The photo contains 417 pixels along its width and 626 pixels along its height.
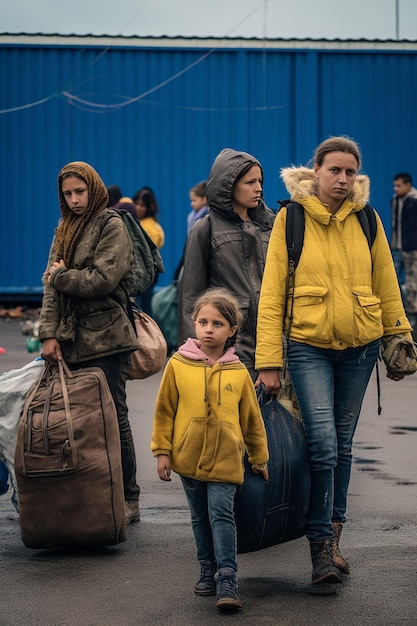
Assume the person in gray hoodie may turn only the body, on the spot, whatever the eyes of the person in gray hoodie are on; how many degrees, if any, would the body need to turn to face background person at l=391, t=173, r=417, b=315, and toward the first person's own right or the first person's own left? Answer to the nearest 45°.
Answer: approximately 135° to the first person's own left

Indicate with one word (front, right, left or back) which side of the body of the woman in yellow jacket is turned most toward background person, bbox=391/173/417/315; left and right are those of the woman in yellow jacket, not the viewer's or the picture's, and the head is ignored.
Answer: back

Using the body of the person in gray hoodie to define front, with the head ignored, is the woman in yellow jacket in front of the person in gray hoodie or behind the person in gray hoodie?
in front

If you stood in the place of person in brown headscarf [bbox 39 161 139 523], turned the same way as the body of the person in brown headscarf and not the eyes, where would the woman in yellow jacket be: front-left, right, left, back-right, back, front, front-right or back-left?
left

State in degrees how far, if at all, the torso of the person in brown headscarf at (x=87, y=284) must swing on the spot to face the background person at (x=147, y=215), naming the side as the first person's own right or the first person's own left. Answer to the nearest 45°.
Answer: approximately 135° to the first person's own right
